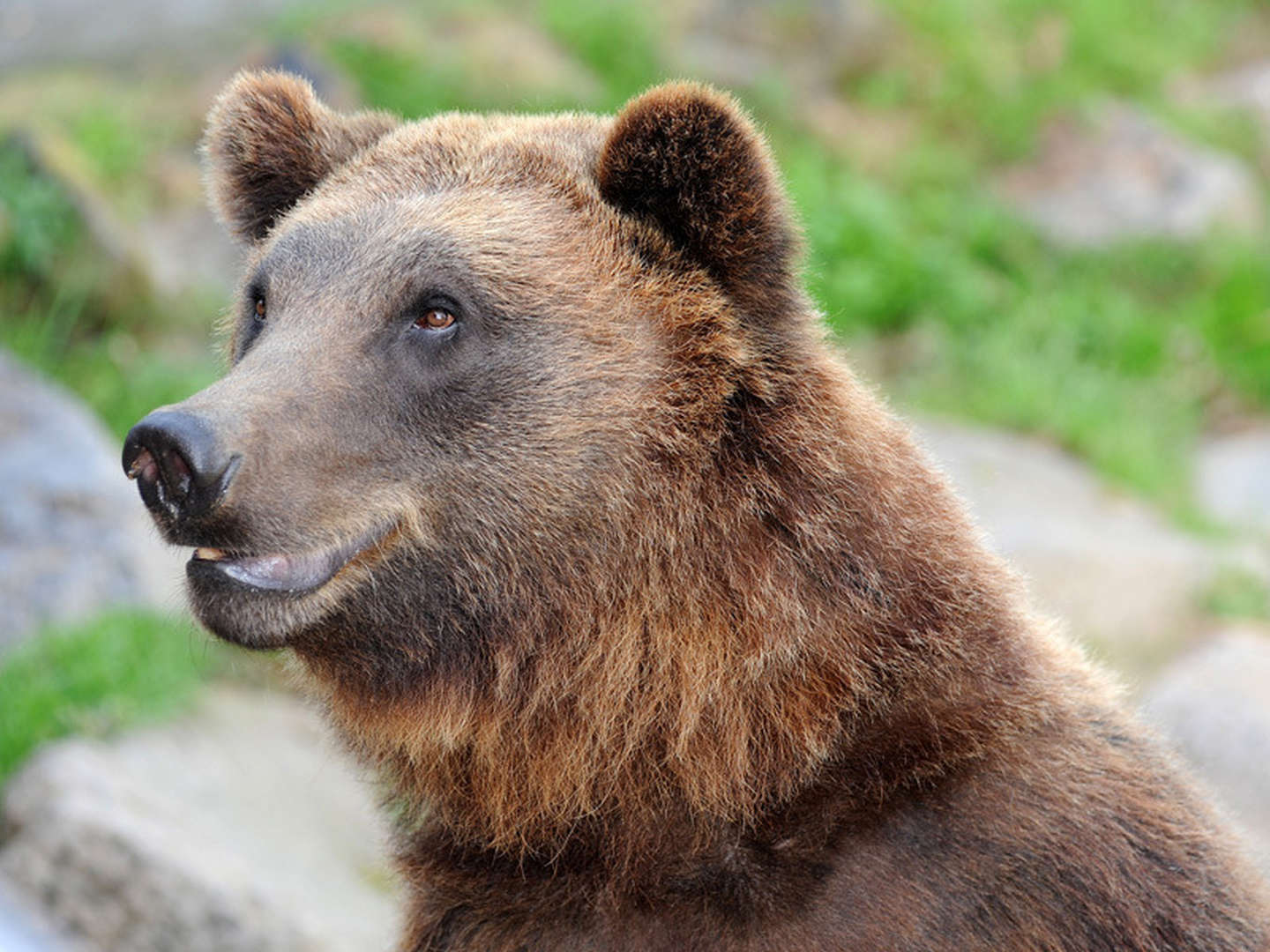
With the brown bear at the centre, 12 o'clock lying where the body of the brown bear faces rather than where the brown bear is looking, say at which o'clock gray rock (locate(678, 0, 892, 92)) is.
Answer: The gray rock is roughly at 4 o'clock from the brown bear.

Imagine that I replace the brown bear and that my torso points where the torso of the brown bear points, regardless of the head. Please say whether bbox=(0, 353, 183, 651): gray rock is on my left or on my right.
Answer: on my right

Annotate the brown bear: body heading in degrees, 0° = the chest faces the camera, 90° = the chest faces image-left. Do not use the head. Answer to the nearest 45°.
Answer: approximately 45°

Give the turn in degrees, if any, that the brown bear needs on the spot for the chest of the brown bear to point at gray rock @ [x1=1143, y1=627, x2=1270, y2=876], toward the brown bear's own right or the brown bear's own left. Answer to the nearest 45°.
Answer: approximately 180°
